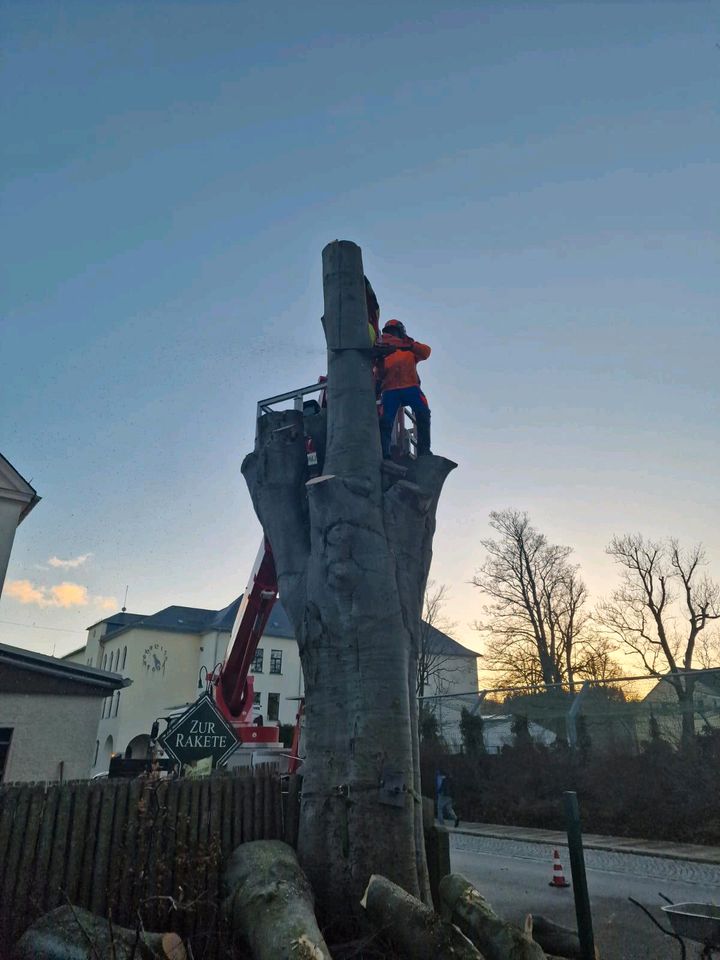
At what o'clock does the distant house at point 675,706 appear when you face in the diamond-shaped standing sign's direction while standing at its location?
The distant house is roughly at 8 o'clock from the diamond-shaped standing sign.

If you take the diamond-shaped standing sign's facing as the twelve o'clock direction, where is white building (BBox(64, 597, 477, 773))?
The white building is roughly at 6 o'clock from the diamond-shaped standing sign.

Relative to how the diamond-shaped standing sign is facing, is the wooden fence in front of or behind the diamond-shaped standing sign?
in front

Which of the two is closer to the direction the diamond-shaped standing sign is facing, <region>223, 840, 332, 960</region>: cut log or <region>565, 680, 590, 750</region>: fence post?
the cut log

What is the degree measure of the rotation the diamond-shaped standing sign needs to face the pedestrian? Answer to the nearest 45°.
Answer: approximately 135° to its left

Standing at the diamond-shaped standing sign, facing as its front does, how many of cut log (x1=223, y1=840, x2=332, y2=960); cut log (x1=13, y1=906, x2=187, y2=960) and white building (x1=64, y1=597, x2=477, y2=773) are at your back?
1

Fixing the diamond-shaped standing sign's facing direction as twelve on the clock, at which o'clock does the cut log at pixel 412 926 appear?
The cut log is roughly at 11 o'clock from the diamond-shaped standing sign.

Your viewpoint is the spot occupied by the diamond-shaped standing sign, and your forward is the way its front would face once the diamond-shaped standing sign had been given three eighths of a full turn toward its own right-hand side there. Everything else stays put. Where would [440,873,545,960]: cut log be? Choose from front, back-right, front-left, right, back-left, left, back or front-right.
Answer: back

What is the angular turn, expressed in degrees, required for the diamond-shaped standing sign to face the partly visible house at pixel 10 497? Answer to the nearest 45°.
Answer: approximately 135° to its right

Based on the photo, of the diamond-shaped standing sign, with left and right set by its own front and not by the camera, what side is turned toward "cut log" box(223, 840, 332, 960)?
front

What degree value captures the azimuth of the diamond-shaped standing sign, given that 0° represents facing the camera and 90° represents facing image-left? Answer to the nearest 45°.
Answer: approximately 0°

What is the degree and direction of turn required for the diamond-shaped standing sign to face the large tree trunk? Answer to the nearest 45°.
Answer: approximately 45° to its left
